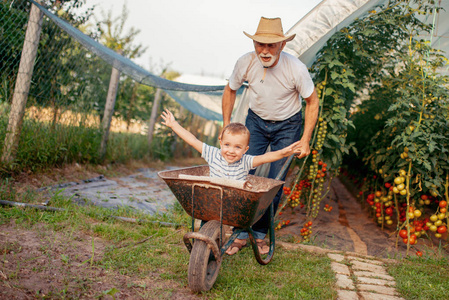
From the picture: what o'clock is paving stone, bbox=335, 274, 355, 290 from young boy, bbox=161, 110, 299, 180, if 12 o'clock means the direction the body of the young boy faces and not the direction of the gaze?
The paving stone is roughly at 9 o'clock from the young boy.

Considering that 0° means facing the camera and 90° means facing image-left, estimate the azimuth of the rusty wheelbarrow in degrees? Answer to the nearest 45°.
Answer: approximately 45°

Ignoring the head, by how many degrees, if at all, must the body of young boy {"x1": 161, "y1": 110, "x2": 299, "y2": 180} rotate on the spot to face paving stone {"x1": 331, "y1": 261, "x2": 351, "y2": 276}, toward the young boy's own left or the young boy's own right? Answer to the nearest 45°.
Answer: approximately 90° to the young boy's own left

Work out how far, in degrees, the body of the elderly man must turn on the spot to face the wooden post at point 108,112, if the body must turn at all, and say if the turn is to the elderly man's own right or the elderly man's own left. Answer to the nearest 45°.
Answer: approximately 90° to the elderly man's own right

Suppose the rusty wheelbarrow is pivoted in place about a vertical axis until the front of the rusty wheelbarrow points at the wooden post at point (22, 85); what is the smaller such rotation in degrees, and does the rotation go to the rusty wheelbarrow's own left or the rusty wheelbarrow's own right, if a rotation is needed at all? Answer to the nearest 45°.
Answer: approximately 90° to the rusty wheelbarrow's own right

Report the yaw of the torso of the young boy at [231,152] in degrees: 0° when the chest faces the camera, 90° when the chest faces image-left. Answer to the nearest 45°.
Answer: approximately 0°
